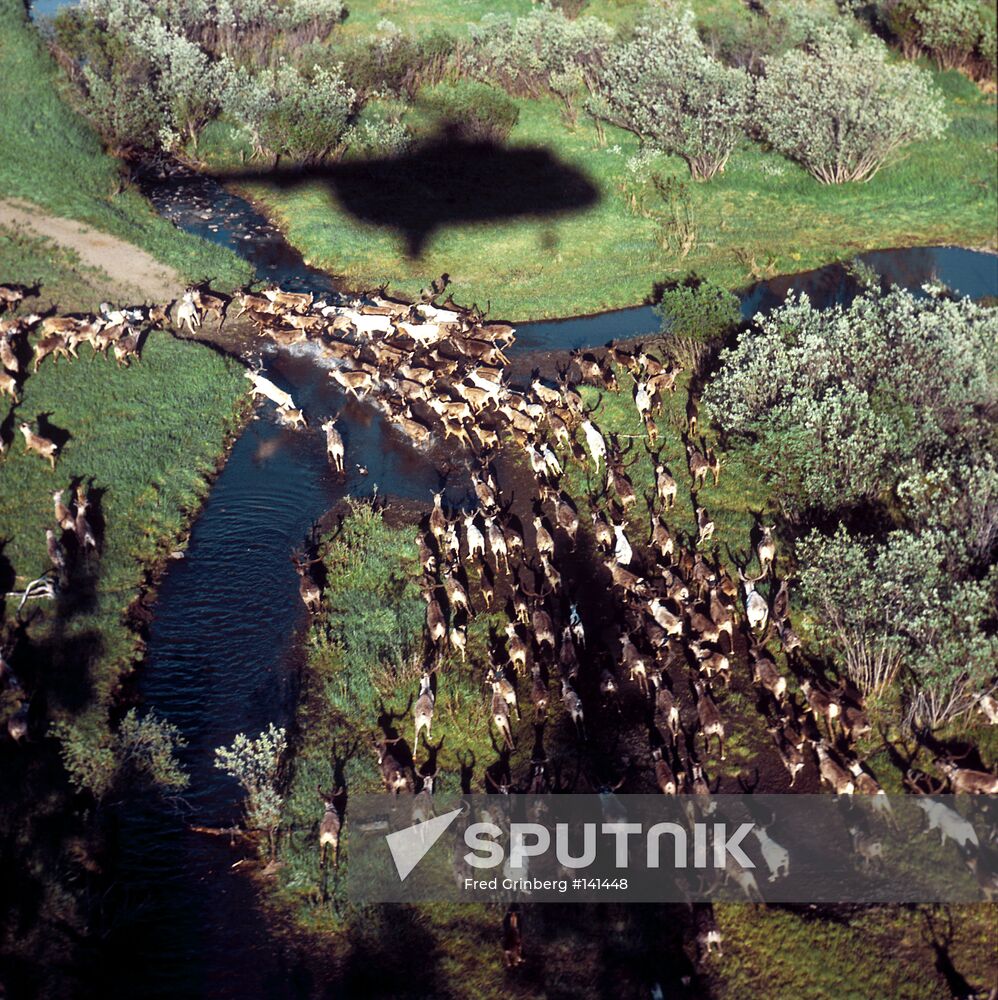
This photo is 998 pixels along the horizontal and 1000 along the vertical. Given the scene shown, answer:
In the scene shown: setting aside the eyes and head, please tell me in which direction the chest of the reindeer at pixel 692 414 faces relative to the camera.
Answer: away from the camera

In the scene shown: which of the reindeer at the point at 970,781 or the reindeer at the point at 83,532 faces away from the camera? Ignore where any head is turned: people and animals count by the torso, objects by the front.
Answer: the reindeer at the point at 83,532

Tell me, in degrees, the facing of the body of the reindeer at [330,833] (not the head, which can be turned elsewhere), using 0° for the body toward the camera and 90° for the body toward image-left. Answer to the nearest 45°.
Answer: approximately 180°

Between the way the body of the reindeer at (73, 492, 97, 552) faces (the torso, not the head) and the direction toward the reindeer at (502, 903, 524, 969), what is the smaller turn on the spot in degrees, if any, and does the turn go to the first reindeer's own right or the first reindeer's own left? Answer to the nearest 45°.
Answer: approximately 135° to the first reindeer's own right

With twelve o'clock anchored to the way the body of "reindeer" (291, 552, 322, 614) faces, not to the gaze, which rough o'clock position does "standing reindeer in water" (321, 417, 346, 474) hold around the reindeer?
The standing reindeer in water is roughly at 12 o'clock from the reindeer.

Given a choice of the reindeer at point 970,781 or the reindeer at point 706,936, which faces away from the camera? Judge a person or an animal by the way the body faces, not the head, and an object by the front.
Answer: the reindeer at point 706,936

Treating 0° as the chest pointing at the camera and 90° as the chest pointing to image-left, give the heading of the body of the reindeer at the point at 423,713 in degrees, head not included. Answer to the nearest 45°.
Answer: approximately 180°

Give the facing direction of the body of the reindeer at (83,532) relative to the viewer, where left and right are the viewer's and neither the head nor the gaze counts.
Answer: facing away from the viewer

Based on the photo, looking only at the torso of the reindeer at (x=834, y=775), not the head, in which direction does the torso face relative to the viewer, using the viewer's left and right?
facing away from the viewer and to the left of the viewer

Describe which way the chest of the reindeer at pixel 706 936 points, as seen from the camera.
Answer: away from the camera

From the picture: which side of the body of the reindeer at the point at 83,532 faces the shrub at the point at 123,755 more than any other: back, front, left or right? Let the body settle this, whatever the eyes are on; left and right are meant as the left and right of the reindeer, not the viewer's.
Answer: back

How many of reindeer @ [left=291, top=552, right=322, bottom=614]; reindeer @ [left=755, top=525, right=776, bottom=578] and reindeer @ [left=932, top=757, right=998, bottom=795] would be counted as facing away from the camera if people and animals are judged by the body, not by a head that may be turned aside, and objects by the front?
2

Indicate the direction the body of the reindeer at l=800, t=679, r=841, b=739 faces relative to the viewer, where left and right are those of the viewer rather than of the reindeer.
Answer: facing away from the viewer and to the left of the viewer
